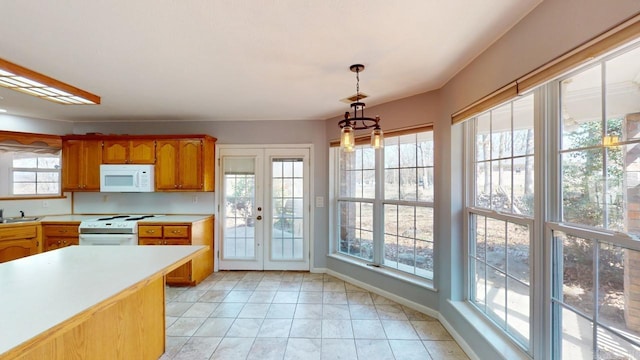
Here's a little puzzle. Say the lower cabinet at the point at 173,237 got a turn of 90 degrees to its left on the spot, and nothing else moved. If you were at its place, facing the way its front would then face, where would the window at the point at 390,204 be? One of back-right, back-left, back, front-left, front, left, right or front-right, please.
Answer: front

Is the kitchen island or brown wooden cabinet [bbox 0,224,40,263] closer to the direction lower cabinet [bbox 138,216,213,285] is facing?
the kitchen island

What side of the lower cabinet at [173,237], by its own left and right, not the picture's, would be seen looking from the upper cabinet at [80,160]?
right

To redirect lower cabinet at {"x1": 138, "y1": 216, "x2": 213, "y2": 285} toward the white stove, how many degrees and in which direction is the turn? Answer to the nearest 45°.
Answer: approximately 90° to its right

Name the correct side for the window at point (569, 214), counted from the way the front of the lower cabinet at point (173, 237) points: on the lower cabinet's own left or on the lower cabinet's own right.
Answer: on the lower cabinet's own left

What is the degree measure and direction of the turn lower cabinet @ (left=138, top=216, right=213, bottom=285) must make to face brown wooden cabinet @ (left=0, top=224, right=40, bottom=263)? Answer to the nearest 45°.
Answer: approximately 90° to its right

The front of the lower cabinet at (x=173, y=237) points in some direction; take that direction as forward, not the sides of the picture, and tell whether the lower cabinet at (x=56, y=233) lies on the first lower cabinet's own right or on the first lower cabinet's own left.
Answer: on the first lower cabinet's own right

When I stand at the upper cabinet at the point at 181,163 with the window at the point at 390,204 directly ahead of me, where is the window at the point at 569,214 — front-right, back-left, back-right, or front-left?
front-right

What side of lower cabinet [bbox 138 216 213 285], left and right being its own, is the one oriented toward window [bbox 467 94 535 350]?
left

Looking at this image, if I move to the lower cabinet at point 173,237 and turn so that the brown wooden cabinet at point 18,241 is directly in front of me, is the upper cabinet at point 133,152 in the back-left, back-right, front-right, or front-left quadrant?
front-right

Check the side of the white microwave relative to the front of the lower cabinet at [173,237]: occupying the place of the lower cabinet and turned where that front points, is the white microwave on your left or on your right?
on your right

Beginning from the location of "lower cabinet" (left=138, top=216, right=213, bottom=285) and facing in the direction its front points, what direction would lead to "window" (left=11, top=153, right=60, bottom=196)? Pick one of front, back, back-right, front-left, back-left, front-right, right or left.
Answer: right

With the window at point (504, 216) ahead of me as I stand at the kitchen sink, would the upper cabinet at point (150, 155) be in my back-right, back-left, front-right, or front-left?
front-left

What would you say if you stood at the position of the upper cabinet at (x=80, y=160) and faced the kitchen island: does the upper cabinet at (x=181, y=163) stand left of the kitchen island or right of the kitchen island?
left

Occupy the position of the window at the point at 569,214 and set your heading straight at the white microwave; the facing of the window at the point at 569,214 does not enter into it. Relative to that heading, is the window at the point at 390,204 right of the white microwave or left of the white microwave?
right

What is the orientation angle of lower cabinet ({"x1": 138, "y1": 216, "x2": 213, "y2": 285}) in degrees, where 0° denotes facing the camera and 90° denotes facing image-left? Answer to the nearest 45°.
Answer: approximately 45°

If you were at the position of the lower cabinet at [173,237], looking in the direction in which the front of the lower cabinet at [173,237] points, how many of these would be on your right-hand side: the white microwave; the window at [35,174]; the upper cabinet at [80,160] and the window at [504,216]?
3
